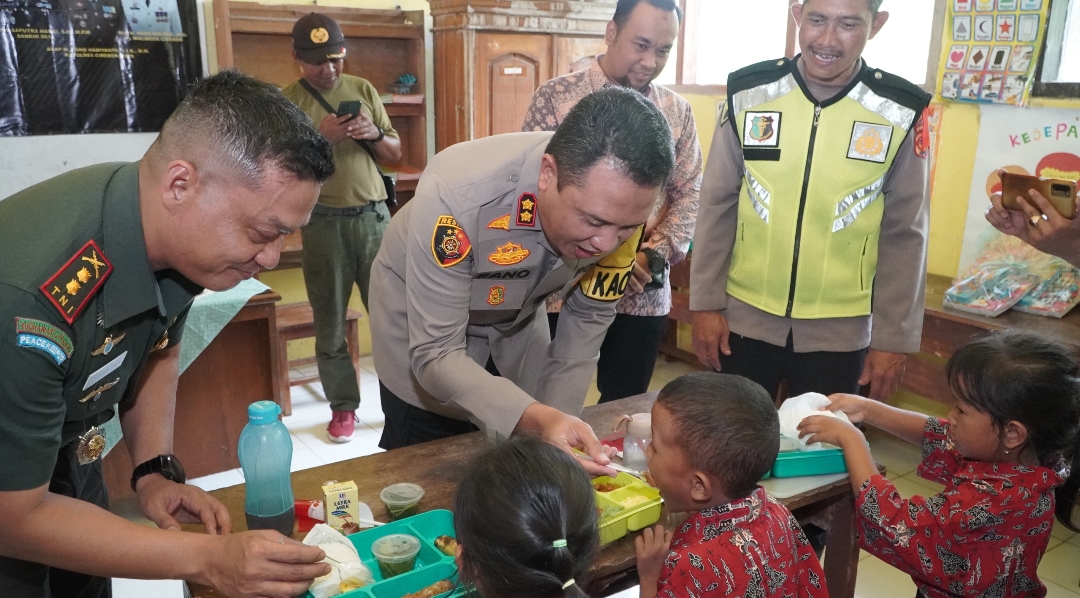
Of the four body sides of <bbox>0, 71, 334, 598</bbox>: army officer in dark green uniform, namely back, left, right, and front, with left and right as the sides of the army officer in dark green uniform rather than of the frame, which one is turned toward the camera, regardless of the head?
right

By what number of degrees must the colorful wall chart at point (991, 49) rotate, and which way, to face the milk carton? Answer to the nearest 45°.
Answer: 0° — it already faces it

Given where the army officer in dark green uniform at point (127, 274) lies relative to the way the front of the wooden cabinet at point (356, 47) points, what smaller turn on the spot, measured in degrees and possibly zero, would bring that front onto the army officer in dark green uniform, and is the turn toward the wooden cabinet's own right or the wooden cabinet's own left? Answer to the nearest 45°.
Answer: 0° — it already faces them

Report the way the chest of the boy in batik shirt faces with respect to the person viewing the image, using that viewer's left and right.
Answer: facing away from the viewer and to the left of the viewer

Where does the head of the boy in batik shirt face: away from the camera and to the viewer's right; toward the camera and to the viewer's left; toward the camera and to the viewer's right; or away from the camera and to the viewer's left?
away from the camera and to the viewer's left

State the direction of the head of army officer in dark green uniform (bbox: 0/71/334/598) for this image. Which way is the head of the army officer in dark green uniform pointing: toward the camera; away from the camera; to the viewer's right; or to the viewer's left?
to the viewer's right

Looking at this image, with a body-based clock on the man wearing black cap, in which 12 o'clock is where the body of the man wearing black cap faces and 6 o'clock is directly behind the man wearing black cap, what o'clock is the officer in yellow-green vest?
The officer in yellow-green vest is roughly at 11 o'clock from the man wearing black cap.

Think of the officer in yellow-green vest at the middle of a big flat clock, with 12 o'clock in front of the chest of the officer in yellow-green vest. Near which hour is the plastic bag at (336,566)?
The plastic bag is roughly at 1 o'clock from the officer in yellow-green vest.
